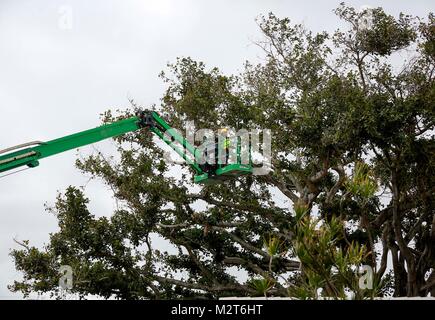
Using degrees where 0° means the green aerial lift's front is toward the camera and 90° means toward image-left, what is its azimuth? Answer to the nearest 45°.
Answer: approximately 270°
